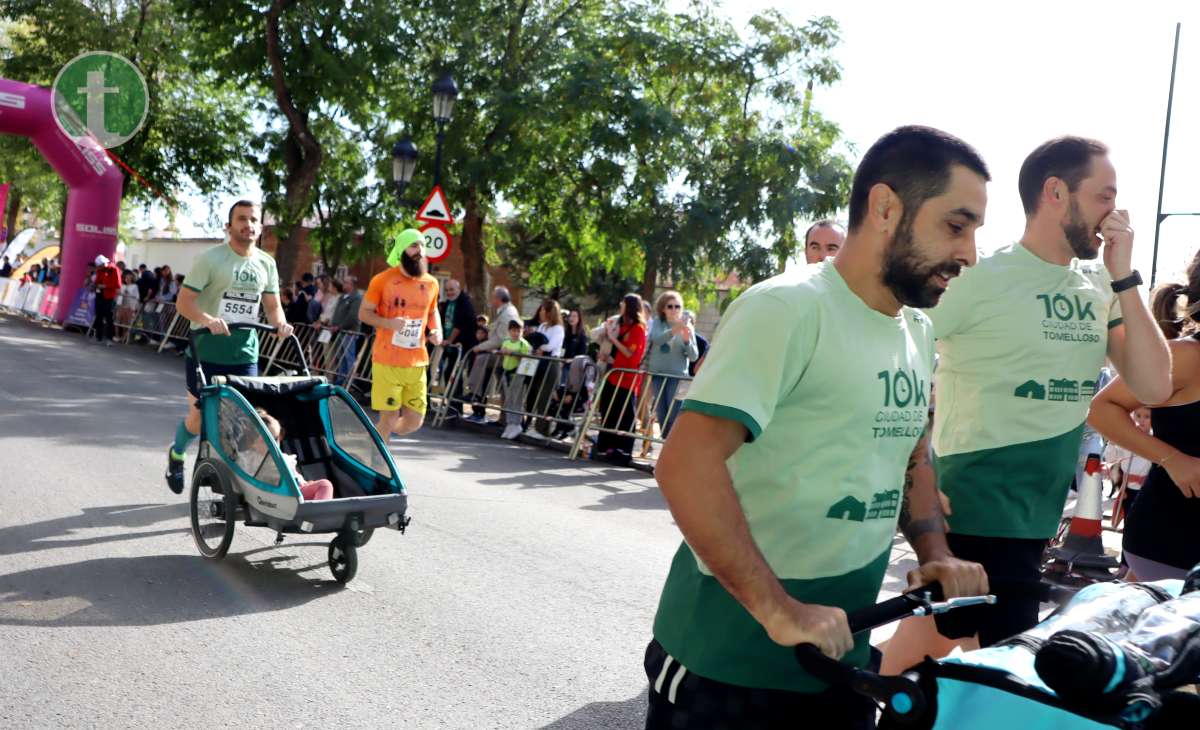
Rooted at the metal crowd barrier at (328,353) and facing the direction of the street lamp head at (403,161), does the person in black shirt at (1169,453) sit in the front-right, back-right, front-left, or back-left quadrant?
back-right

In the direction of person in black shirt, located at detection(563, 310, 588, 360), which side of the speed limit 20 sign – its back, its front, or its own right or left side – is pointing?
left

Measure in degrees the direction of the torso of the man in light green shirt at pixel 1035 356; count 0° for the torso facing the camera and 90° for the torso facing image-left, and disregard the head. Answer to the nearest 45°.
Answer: approximately 315°

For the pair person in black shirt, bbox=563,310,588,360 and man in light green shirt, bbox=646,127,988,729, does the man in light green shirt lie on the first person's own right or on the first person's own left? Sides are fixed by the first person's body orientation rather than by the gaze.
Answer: on the first person's own left

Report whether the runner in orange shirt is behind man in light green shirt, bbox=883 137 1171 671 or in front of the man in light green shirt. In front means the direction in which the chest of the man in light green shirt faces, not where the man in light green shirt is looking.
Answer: behind
